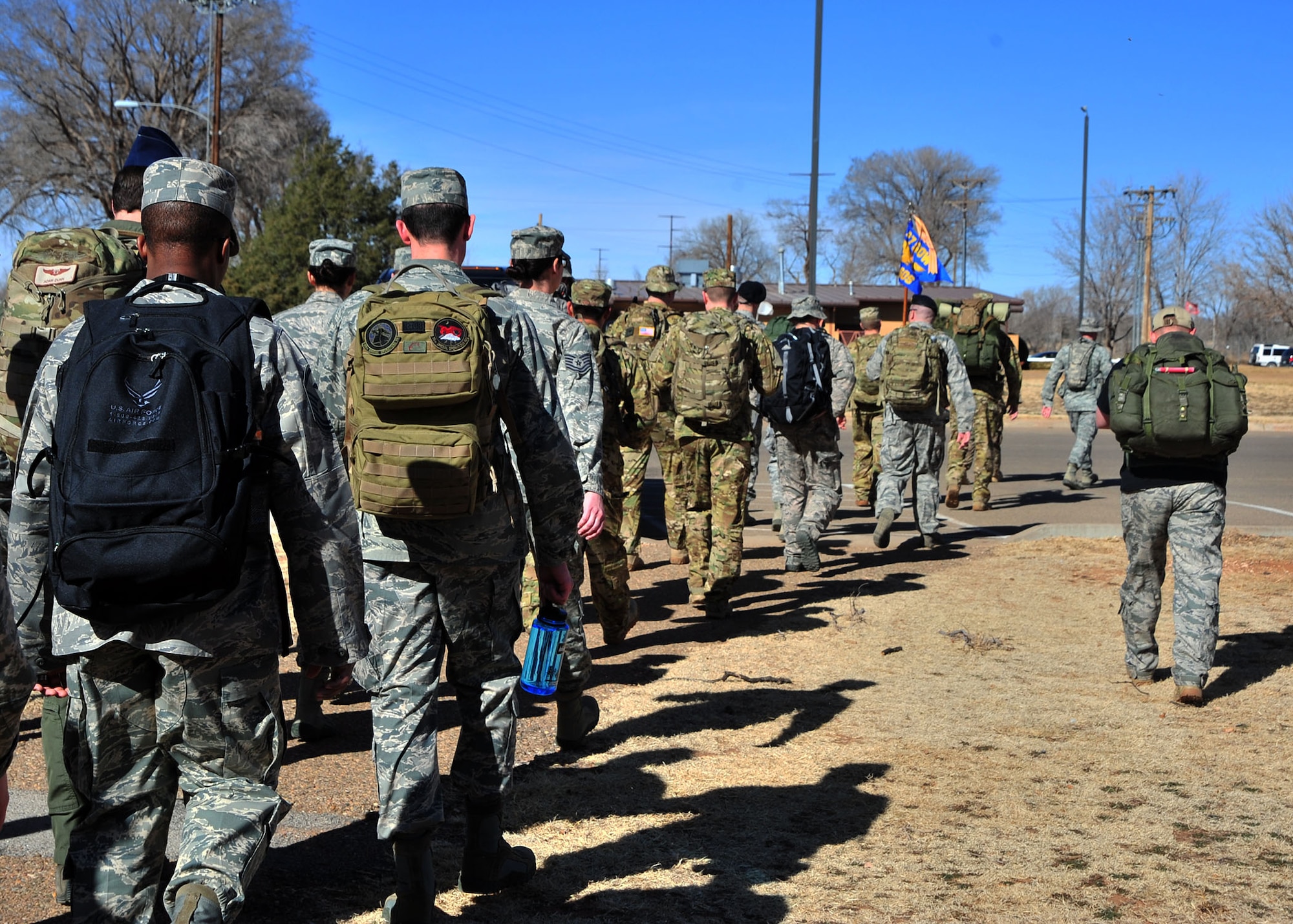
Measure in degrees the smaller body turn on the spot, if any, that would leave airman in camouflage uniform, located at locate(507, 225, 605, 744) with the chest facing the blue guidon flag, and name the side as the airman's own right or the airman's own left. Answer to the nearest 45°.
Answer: approximately 45° to the airman's own left

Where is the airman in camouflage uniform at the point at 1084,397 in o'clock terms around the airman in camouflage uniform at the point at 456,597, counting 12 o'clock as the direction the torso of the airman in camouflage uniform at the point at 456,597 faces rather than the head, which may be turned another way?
the airman in camouflage uniform at the point at 1084,397 is roughly at 1 o'clock from the airman in camouflage uniform at the point at 456,597.

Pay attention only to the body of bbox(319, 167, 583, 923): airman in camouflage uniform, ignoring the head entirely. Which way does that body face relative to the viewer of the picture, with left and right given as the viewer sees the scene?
facing away from the viewer

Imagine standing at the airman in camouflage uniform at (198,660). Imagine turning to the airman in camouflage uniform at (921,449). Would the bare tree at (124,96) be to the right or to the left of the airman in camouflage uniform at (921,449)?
left

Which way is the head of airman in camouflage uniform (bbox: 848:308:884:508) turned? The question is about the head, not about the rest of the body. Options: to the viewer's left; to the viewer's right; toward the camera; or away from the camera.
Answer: away from the camera

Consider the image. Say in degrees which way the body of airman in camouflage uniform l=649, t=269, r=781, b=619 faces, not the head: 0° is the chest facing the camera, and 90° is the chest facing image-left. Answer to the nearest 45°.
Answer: approximately 180°

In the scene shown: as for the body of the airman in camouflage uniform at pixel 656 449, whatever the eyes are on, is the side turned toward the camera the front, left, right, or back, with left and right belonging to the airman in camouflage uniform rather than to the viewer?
back

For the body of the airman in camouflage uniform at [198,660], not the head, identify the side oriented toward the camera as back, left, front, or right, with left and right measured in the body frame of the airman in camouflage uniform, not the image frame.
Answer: back

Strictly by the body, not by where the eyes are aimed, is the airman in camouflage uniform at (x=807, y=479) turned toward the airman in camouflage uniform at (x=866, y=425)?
yes

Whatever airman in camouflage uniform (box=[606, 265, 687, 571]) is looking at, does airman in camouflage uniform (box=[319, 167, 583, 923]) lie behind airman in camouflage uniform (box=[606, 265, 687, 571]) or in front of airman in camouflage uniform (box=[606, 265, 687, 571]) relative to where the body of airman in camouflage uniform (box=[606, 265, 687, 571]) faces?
behind

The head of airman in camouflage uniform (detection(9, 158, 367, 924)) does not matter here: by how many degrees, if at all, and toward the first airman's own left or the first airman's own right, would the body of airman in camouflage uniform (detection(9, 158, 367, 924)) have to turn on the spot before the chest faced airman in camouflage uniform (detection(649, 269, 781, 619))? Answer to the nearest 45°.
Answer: approximately 45° to the first airman's own right

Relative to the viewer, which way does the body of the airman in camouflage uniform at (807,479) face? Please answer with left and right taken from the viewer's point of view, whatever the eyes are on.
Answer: facing away from the viewer

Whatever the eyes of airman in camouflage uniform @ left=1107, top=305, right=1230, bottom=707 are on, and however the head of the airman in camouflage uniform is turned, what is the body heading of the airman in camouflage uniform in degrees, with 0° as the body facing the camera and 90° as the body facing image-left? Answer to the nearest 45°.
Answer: approximately 180°

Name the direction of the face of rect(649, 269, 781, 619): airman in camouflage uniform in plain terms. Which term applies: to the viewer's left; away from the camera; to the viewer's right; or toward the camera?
away from the camera

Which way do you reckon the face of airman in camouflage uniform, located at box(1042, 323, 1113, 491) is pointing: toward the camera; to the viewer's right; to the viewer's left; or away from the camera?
away from the camera
